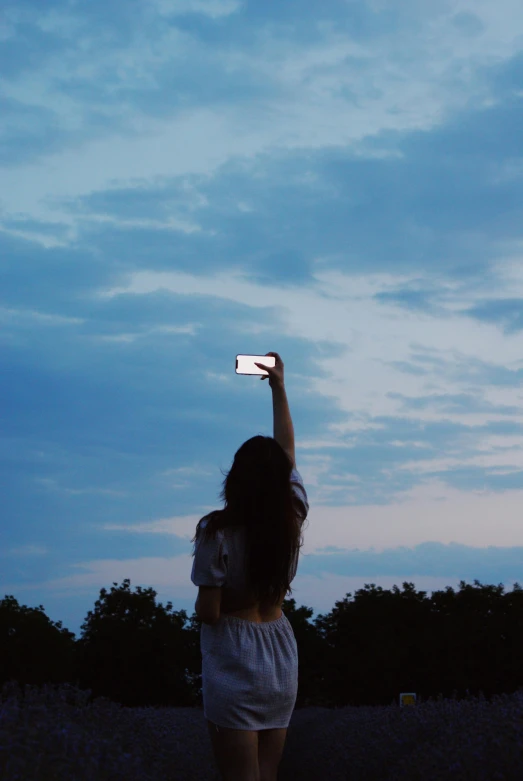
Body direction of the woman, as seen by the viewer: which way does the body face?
away from the camera

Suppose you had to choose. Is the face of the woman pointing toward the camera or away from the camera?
away from the camera
